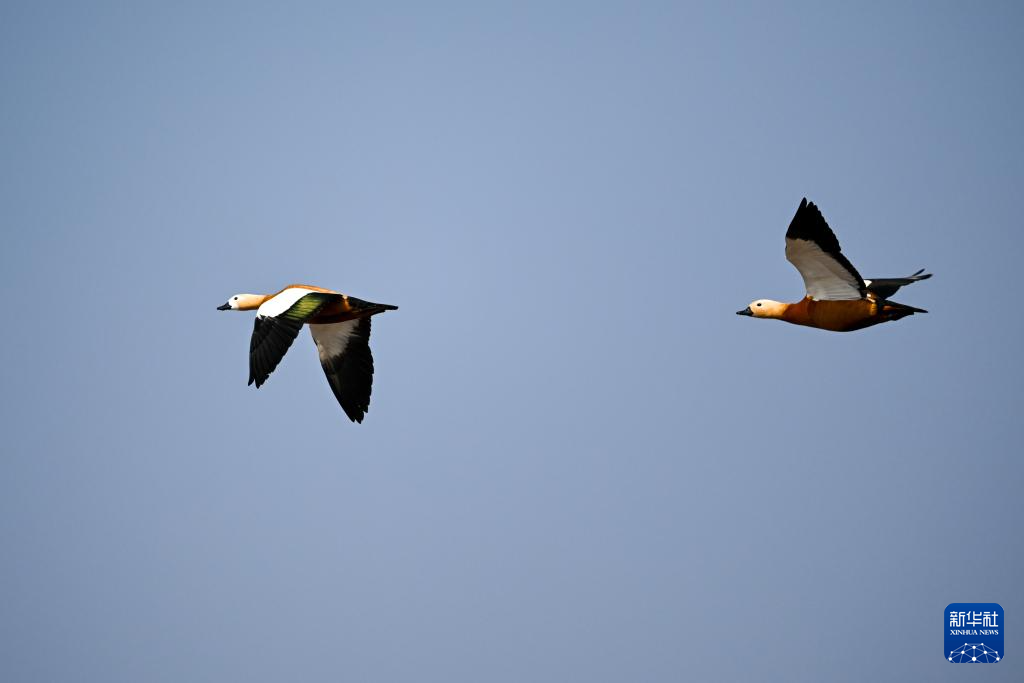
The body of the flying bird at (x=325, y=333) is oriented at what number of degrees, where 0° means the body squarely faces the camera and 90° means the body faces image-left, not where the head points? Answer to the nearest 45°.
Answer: approximately 90°

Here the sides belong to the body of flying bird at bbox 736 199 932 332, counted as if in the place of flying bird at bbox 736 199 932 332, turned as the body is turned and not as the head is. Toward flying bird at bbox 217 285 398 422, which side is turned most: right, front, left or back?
front

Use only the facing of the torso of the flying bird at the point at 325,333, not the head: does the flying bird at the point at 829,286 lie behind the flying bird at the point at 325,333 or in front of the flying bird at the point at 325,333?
behind

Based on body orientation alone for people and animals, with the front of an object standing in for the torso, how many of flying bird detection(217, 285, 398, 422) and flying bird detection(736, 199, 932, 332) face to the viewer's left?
2

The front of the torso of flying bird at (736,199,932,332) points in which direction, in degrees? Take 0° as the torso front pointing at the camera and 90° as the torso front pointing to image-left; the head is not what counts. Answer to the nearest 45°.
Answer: approximately 90°
